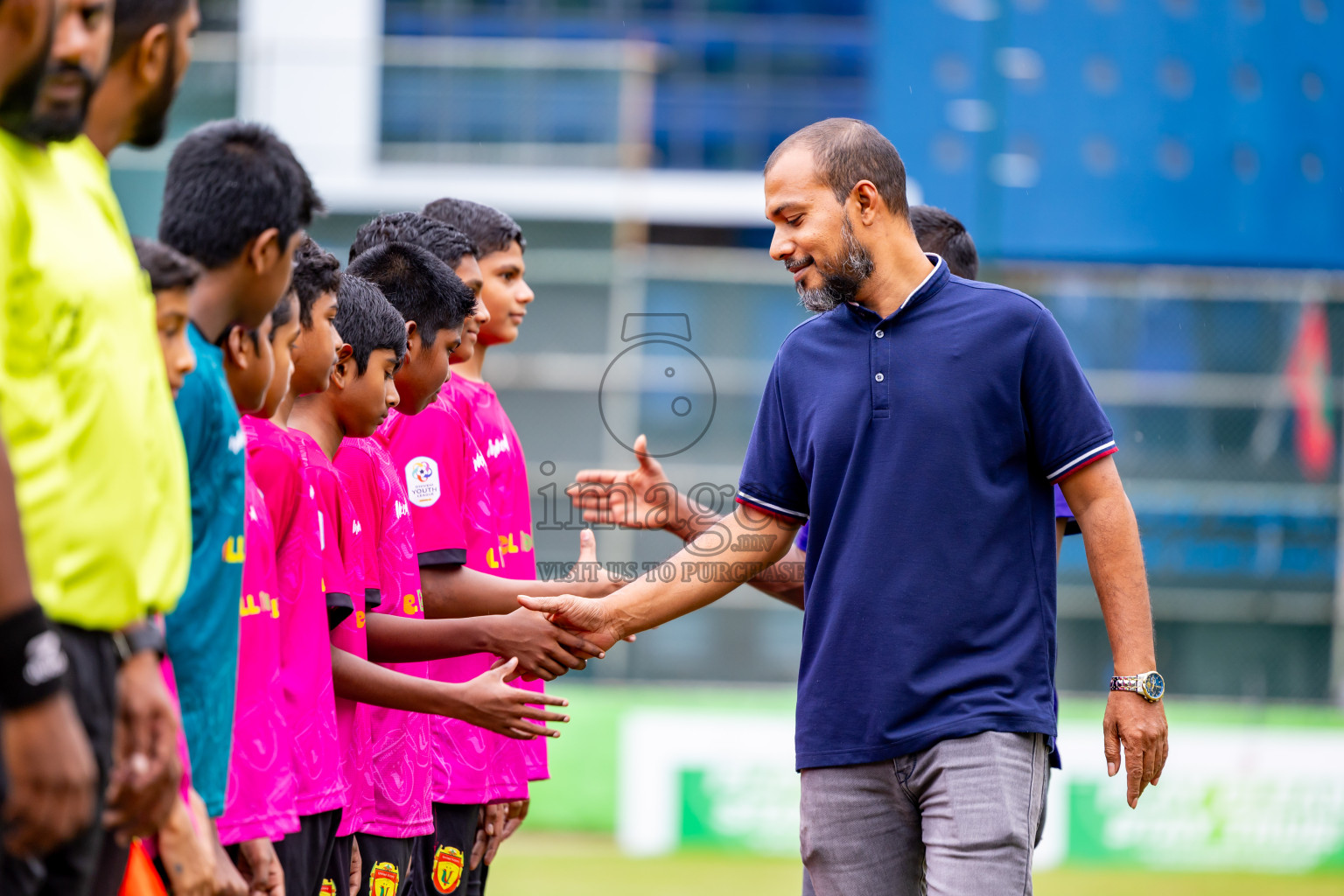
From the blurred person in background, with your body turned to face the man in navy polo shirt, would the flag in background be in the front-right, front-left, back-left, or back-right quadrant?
back-left

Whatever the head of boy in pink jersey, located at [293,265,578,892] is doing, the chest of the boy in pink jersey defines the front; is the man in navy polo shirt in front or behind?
in front

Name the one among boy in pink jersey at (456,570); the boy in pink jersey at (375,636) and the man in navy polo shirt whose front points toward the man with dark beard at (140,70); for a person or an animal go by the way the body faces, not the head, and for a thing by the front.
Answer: the man in navy polo shirt

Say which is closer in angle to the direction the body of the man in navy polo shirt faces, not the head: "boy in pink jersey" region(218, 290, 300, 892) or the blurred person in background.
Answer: the boy in pink jersey

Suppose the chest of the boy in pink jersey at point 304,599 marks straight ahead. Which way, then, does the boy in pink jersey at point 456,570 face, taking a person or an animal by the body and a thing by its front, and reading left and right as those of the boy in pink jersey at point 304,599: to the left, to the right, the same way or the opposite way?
the same way

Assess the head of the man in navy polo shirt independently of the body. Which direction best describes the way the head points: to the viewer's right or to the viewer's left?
to the viewer's left

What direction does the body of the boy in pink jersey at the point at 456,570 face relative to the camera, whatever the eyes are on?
to the viewer's right

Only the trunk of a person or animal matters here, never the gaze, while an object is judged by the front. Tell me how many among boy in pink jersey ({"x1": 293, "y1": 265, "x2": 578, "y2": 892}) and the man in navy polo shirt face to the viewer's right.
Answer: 1

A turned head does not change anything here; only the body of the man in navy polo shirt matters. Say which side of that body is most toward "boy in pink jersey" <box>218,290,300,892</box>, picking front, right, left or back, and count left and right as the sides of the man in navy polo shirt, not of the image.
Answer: front

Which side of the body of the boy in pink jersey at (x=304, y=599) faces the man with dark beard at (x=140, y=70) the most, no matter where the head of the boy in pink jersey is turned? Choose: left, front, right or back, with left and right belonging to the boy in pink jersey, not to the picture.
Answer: right

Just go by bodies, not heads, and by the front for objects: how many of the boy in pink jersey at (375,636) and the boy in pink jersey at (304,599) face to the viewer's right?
2

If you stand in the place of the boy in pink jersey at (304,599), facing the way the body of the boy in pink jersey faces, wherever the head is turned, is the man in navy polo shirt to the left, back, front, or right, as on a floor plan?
front

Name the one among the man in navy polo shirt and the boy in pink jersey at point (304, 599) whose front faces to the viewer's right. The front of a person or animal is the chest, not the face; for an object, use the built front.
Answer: the boy in pink jersey

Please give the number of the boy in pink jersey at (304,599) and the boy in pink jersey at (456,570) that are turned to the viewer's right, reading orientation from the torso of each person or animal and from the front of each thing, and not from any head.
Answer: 2

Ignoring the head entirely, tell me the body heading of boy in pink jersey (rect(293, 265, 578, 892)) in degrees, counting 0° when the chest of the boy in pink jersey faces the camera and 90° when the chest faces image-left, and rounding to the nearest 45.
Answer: approximately 270°

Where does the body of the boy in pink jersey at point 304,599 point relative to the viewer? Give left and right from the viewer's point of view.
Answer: facing to the right of the viewer

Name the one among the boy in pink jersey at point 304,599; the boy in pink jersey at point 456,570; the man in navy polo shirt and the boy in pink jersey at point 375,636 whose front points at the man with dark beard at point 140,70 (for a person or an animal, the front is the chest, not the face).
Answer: the man in navy polo shirt
